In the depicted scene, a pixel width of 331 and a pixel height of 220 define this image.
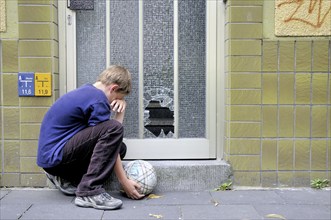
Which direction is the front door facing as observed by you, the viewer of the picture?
facing the viewer

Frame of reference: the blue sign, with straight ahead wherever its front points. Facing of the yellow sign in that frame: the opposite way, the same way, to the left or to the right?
the same way

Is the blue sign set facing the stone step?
no

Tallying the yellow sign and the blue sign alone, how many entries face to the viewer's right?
0

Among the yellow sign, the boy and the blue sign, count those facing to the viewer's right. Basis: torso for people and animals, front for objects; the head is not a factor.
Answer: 1

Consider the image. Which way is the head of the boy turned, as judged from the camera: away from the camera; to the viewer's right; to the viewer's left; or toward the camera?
to the viewer's right

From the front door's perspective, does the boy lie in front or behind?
in front

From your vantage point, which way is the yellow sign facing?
toward the camera

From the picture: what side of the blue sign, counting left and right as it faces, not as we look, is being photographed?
front

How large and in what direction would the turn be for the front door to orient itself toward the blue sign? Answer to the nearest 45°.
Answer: approximately 90° to its right

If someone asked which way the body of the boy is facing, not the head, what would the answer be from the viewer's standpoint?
to the viewer's right

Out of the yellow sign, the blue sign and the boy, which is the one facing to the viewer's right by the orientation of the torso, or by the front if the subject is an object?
the boy

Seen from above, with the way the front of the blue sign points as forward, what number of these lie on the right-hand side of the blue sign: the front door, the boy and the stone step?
0

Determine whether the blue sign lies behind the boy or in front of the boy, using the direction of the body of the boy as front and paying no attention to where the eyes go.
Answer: behind

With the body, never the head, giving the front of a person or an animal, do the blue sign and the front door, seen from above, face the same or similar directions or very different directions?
same or similar directions

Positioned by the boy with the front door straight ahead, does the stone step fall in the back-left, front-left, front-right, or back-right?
front-right
